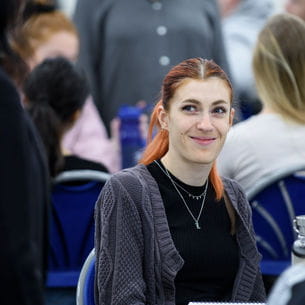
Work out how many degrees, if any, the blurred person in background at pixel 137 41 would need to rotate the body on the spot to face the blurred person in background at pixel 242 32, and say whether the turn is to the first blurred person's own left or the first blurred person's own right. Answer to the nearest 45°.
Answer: approximately 135° to the first blurred person's own left

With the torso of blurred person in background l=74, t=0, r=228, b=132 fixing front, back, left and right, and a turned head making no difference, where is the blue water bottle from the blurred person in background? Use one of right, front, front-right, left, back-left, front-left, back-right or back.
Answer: front

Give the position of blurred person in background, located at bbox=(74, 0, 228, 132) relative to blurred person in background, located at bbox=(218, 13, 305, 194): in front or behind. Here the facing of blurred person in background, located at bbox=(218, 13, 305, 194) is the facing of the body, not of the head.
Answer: in front

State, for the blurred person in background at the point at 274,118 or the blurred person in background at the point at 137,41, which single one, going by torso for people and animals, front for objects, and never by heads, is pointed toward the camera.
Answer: the blurred person in background at the point at 137,41

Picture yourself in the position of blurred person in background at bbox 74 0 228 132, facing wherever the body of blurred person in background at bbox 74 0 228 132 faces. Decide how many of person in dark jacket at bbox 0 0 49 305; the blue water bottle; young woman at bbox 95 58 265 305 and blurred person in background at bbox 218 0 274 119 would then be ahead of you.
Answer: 3

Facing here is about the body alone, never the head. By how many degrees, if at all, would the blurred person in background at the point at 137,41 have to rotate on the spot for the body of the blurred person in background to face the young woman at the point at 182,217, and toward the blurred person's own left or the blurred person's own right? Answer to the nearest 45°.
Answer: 0° — they already face them

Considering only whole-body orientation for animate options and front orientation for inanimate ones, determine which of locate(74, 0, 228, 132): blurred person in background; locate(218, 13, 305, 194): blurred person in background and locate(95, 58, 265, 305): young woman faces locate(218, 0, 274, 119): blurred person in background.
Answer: locate(218, 13, 305, 194): blurred person in background

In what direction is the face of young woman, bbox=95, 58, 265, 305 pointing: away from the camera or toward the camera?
toward the camera

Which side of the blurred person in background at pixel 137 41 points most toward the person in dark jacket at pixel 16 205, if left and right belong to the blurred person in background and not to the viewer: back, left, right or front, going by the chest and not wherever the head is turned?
front

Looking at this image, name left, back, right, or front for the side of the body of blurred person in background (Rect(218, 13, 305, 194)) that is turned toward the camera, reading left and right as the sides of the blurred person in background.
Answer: back

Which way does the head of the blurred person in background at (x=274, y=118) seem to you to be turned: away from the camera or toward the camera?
away from the camera

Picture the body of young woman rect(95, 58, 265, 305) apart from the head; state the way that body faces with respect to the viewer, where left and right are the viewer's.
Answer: facing the viewer and to the right of the viewer

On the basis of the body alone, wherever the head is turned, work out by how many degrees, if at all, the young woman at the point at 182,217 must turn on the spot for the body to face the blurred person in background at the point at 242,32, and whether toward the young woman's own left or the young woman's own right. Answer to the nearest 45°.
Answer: approximately 135° to the young woman's own left

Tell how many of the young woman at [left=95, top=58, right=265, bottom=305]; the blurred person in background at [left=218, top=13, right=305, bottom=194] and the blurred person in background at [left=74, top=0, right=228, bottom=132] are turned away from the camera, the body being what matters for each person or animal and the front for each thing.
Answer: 1

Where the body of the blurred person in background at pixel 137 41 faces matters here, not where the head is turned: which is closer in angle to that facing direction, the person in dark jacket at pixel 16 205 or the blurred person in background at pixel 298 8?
the person in dark jacket

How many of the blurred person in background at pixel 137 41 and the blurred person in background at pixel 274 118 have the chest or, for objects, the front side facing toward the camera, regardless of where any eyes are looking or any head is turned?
1

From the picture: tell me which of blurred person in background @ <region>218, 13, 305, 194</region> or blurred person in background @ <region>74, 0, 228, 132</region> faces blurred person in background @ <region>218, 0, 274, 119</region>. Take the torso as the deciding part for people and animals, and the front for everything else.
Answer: blurred person in background @ <region>218, 13, 305, 194</region>

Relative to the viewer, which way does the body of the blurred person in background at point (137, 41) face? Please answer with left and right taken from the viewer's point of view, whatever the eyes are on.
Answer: facing the viewer

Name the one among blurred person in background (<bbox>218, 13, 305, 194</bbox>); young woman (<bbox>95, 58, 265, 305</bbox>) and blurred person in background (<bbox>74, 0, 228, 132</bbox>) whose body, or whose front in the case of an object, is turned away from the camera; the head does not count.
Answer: blurred person in background (<bbox>218, 13, 305, 194</bbox>)

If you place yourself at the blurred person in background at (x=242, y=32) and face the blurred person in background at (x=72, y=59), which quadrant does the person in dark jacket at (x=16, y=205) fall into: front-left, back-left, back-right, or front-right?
front-left
